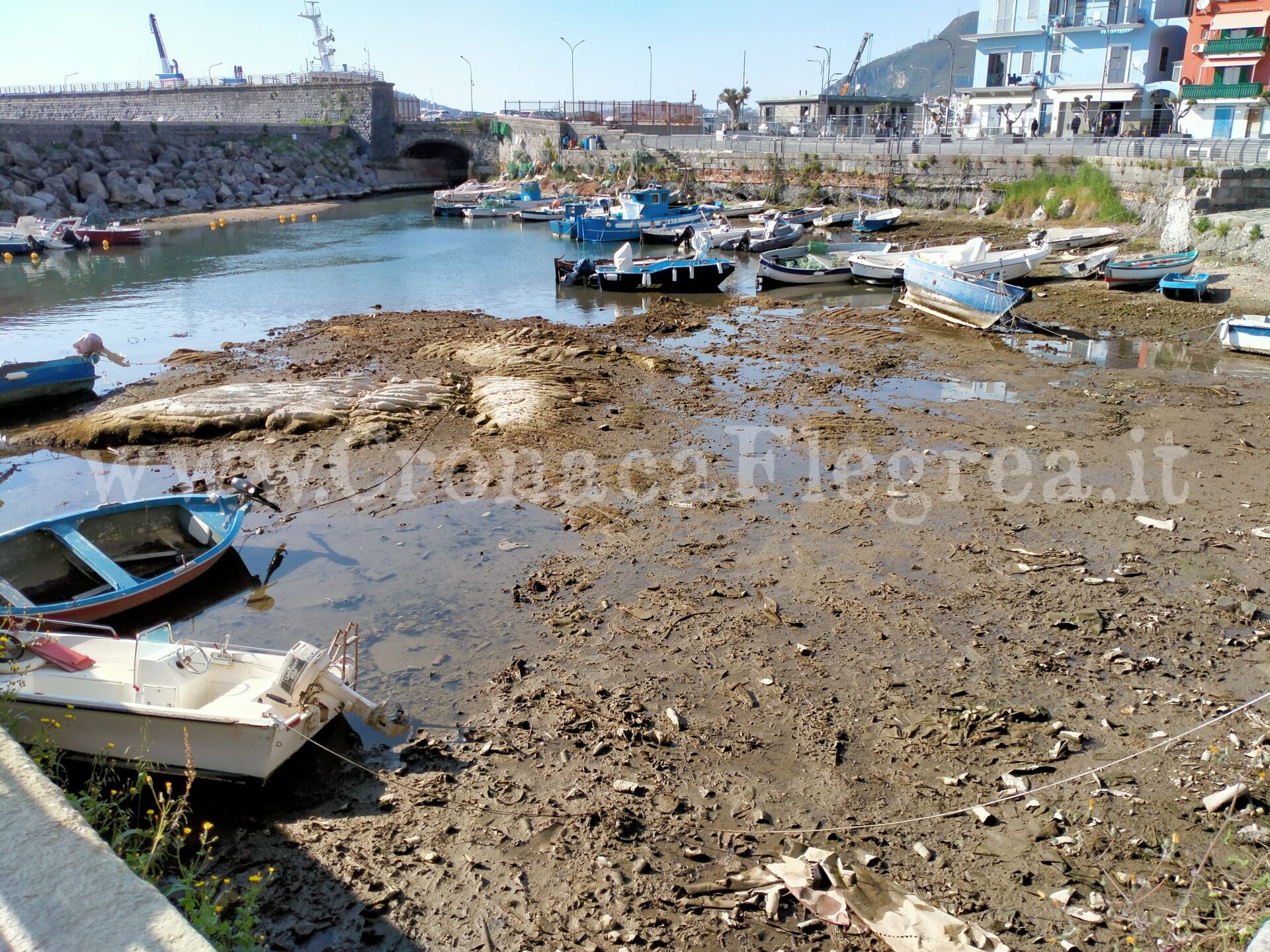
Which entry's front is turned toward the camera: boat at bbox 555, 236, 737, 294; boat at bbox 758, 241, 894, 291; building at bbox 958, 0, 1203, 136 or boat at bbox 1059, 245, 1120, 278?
the building

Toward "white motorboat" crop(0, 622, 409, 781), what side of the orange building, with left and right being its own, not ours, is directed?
front

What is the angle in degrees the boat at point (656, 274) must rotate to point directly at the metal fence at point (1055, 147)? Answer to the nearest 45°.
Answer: approximately 45° to its left

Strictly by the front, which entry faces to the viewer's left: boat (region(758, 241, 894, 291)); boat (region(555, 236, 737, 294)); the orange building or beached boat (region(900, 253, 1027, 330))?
boat (region(758, 241, 894, 291))

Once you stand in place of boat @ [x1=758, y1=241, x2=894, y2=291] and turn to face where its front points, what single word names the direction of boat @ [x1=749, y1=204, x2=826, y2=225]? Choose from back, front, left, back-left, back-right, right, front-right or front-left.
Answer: right

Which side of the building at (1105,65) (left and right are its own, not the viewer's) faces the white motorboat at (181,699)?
front

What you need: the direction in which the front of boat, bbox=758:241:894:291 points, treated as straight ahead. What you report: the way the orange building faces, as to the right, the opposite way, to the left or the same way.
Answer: to the left

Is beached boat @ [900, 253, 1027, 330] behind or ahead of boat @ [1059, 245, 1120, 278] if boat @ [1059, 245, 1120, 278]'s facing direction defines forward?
behind

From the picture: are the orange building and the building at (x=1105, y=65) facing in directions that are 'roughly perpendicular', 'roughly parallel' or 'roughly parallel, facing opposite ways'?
roughly parallel

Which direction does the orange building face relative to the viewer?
toward the camera

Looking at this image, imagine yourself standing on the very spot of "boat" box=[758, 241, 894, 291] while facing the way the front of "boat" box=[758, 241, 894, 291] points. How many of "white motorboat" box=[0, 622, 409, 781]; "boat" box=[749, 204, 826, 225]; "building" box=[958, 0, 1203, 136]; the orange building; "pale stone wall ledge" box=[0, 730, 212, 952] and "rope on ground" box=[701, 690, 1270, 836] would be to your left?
3

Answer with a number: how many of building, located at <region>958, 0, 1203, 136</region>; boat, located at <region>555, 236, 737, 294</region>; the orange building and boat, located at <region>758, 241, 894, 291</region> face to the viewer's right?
1

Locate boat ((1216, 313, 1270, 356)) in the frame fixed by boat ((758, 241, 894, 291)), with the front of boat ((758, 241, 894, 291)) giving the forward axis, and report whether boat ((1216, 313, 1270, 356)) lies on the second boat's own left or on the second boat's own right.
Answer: on the second boat's own left

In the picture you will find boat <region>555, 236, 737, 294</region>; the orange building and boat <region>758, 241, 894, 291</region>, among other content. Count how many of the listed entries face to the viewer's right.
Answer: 1

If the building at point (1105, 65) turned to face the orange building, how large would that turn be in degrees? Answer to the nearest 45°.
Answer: approximately 45° to its left

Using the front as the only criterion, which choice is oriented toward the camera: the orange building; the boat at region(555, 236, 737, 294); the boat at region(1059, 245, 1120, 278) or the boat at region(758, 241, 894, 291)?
the orange building

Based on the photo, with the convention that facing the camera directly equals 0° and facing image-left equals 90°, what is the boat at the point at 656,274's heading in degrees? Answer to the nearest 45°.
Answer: approximately 270°
